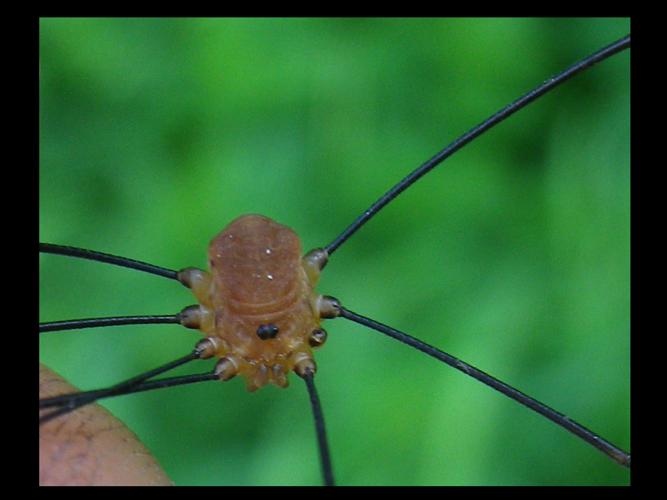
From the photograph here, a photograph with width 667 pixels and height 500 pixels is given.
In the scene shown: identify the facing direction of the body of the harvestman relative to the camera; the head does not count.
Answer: toward the camera
